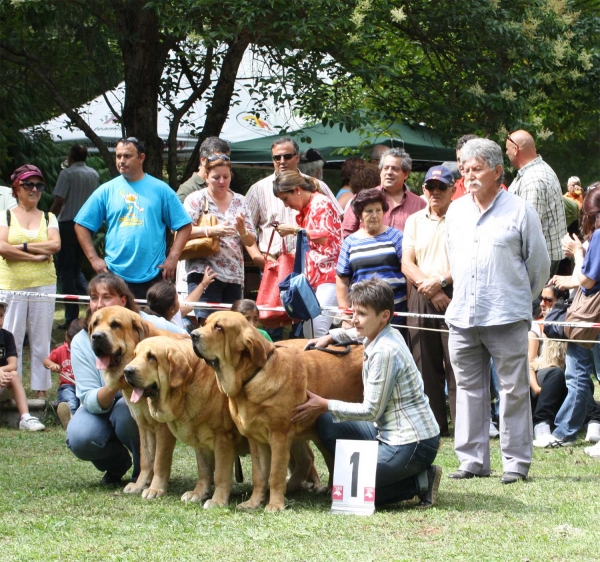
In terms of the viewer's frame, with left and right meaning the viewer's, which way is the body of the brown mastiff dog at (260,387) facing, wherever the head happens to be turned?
facing the viewer and to the left of the viewer

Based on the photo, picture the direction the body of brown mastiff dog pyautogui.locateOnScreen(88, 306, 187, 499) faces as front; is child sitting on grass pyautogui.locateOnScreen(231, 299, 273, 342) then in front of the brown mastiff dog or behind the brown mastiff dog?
behind

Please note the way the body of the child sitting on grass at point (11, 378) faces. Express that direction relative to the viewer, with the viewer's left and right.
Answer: facing the viewer and to the right of the viewer

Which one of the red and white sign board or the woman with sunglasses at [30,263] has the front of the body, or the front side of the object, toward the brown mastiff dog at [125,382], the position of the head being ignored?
the woman with sunglasses

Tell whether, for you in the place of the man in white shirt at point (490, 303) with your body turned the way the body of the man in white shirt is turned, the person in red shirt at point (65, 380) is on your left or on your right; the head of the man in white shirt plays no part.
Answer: on your right

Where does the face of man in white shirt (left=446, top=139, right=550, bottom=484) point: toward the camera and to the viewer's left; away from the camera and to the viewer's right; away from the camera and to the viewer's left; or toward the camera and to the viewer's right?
toward the camera and to the viewer's left

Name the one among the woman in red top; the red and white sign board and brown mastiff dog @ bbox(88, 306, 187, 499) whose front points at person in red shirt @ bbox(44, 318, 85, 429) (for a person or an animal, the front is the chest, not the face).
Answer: the woman in red top

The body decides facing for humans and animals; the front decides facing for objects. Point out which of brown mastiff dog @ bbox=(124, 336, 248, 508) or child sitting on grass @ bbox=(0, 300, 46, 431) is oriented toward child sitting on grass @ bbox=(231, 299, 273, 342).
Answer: child sitting on grass @ bbox=(0, 300, 46, 431)

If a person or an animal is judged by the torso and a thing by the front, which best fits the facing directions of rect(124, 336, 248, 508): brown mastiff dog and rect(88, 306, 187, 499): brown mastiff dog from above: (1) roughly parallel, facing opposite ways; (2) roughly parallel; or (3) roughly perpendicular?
roughly parallel

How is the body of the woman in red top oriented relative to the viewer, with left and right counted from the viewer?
facing to the left of the viewer

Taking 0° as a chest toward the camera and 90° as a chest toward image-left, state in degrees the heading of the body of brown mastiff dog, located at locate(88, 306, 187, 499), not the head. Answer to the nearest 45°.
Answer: approximately 45°

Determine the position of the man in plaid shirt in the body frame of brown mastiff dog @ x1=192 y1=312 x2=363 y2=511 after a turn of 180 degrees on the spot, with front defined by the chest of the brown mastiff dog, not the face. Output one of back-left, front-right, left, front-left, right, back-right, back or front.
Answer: front

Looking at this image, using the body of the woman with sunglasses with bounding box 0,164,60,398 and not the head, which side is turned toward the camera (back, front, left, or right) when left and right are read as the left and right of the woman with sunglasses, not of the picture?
front

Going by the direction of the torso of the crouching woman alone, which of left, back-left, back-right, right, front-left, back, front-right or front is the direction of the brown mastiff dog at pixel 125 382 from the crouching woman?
front

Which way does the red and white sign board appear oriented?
toward the camera
